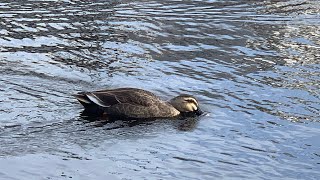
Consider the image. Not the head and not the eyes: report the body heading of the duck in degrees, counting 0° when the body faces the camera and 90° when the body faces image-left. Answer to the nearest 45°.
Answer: approximately 270°
